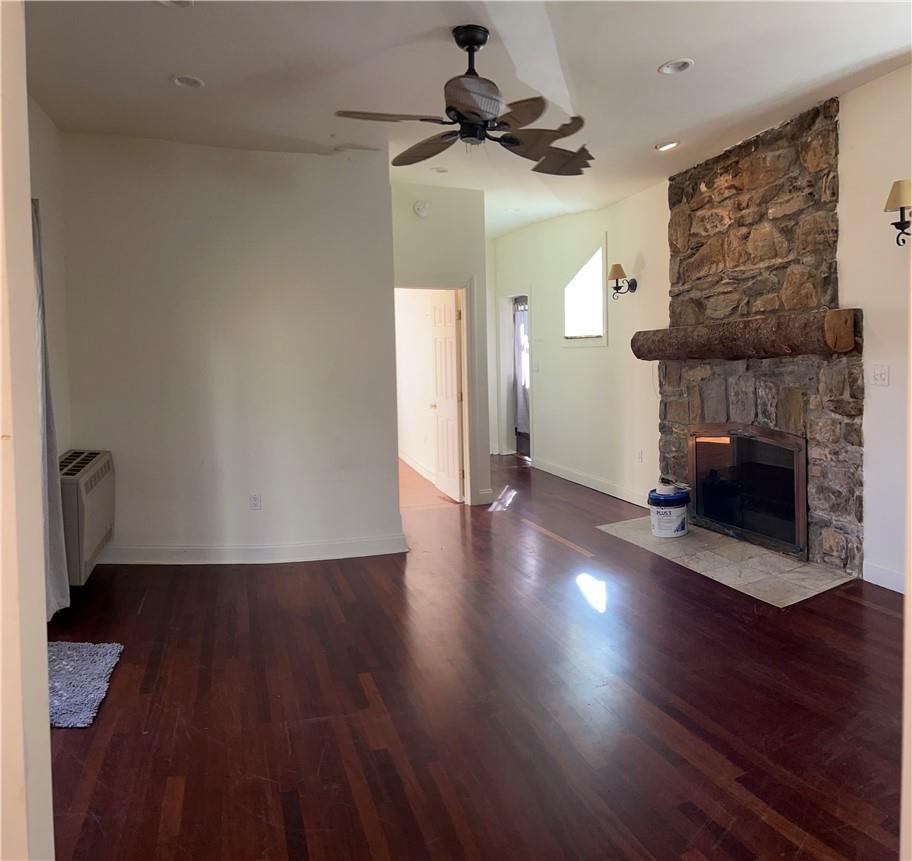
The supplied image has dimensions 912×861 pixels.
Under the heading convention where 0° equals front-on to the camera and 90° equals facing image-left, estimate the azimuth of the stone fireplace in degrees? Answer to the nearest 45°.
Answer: approximately 45°

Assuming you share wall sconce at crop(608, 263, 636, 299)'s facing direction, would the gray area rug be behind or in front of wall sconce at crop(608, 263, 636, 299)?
in front

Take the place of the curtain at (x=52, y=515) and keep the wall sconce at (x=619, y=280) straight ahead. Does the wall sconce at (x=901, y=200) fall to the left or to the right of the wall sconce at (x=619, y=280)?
right

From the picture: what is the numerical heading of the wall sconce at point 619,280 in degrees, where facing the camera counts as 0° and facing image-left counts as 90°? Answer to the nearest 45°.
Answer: approximately 45°
